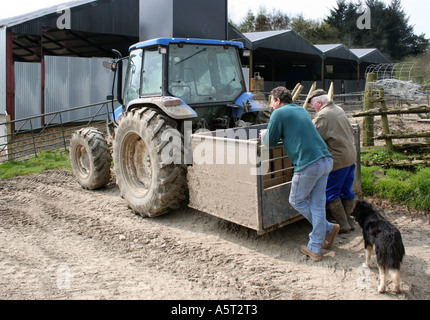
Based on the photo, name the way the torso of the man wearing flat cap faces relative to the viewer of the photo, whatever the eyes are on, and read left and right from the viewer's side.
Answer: facing away from the viewer and to the left of the viewer

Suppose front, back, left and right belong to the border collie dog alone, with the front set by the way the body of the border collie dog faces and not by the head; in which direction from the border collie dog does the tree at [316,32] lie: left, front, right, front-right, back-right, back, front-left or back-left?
front-right

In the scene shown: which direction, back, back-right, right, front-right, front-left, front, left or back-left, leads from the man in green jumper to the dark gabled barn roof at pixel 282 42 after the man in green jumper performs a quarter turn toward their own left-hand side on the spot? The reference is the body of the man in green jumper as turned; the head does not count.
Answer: back-right

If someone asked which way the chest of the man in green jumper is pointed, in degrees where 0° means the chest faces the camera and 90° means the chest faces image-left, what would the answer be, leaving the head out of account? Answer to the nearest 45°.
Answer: approximately 135°

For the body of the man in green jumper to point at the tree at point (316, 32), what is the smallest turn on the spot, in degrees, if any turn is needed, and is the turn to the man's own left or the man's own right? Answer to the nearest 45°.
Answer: approximately 45° to the man's own right

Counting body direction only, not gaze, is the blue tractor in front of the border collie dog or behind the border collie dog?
in front

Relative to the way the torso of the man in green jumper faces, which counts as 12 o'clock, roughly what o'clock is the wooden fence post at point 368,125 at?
The wooden fence post is roughly at 2 o'clock from the man in green jumper.

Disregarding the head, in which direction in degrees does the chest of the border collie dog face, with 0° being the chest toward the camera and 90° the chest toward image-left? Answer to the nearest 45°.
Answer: approximately 135°

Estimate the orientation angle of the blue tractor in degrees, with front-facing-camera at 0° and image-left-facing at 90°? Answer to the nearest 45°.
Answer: approximately 135°

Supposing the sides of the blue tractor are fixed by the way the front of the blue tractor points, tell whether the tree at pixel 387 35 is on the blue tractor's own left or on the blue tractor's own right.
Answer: on the blue tractor's own right

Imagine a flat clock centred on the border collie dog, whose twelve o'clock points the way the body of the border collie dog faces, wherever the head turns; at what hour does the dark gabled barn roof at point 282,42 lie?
The dark gabled barn roof is roughly at 1 o'clock from the border collie dog.

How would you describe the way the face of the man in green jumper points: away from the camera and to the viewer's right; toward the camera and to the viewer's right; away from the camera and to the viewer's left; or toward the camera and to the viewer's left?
away from the camera and to the viewer's left
